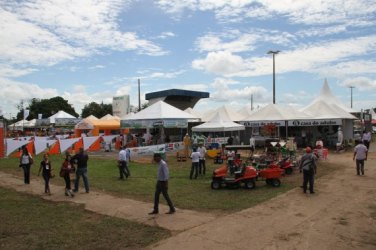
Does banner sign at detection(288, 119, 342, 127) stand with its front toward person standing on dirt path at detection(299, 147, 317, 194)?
yes

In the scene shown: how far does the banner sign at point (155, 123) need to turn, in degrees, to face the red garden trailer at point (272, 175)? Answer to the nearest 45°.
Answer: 0° — it already faces it

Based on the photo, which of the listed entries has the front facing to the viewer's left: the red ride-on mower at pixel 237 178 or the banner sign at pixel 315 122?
the red ride-on mower

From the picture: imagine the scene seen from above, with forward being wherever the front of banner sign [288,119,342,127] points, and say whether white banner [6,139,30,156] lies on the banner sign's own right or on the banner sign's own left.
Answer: on the banner sign's own right

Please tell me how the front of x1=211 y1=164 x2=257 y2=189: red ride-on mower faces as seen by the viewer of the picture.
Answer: facing to the left of the viewer

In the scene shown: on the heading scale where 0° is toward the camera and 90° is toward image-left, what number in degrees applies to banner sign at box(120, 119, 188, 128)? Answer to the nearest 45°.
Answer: approximately 0°

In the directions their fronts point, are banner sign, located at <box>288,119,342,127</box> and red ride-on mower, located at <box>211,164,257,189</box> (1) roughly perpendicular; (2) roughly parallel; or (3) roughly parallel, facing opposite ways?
roughly perpendicular

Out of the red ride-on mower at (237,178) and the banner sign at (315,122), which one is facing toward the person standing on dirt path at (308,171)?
the banner sign
